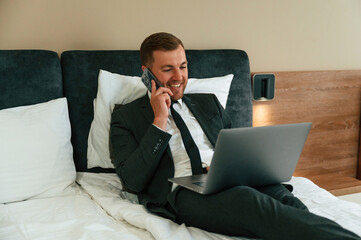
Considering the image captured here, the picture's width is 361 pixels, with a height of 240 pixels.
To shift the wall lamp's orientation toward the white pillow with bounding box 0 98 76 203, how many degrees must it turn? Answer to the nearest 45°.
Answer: approximately 45° to its right

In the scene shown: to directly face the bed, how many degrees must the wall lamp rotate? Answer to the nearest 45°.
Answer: approximately 45° to its right

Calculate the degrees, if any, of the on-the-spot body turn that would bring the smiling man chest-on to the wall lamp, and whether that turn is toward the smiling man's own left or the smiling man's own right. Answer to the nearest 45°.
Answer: approximately 135° to the smiling man's own left

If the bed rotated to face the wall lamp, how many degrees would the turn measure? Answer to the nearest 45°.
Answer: approximately 135° to its left

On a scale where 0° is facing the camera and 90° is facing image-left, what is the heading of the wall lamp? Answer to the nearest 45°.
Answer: approximately 0°

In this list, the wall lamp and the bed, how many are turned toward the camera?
2

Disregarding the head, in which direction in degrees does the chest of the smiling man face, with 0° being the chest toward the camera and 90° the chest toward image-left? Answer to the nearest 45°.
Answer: approximately 315°

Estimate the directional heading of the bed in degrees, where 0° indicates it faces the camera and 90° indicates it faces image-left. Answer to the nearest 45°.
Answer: approximately 0°
